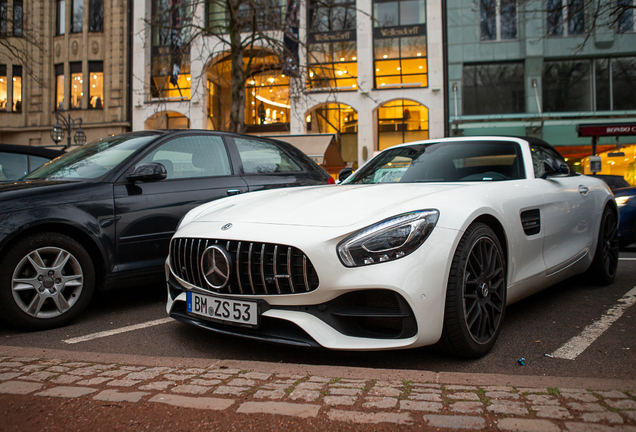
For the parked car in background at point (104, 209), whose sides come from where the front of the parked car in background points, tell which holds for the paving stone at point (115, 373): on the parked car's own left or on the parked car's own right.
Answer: on the parked car's own left

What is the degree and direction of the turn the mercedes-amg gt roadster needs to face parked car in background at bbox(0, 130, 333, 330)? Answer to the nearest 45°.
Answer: approximately 90° to its right

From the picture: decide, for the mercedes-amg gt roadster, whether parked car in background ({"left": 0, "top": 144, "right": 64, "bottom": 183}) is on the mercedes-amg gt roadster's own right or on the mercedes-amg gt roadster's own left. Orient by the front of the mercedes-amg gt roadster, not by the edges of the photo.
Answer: on the mercedes-amg gt roadster's own right

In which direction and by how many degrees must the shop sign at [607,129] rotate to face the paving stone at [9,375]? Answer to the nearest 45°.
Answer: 0° — it already faces it

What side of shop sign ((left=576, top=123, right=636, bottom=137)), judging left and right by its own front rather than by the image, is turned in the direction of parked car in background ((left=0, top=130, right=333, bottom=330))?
front

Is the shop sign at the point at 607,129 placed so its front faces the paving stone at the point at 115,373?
yes

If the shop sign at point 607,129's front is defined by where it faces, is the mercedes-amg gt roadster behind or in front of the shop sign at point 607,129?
in front

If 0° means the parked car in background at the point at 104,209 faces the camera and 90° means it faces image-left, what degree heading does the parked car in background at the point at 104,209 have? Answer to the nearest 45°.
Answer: approximately 45°

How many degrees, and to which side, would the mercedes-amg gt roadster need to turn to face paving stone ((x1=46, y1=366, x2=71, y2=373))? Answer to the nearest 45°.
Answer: approximately 45° to its right

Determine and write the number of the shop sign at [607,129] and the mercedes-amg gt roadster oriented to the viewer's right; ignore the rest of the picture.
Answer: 0

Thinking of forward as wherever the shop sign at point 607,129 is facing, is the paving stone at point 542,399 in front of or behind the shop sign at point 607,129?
in front

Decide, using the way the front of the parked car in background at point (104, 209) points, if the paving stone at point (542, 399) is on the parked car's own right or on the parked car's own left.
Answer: on the parked car's own left

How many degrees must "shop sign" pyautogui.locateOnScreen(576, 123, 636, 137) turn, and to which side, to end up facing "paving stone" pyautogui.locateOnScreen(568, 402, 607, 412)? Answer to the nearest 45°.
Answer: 0° — it already faces it
